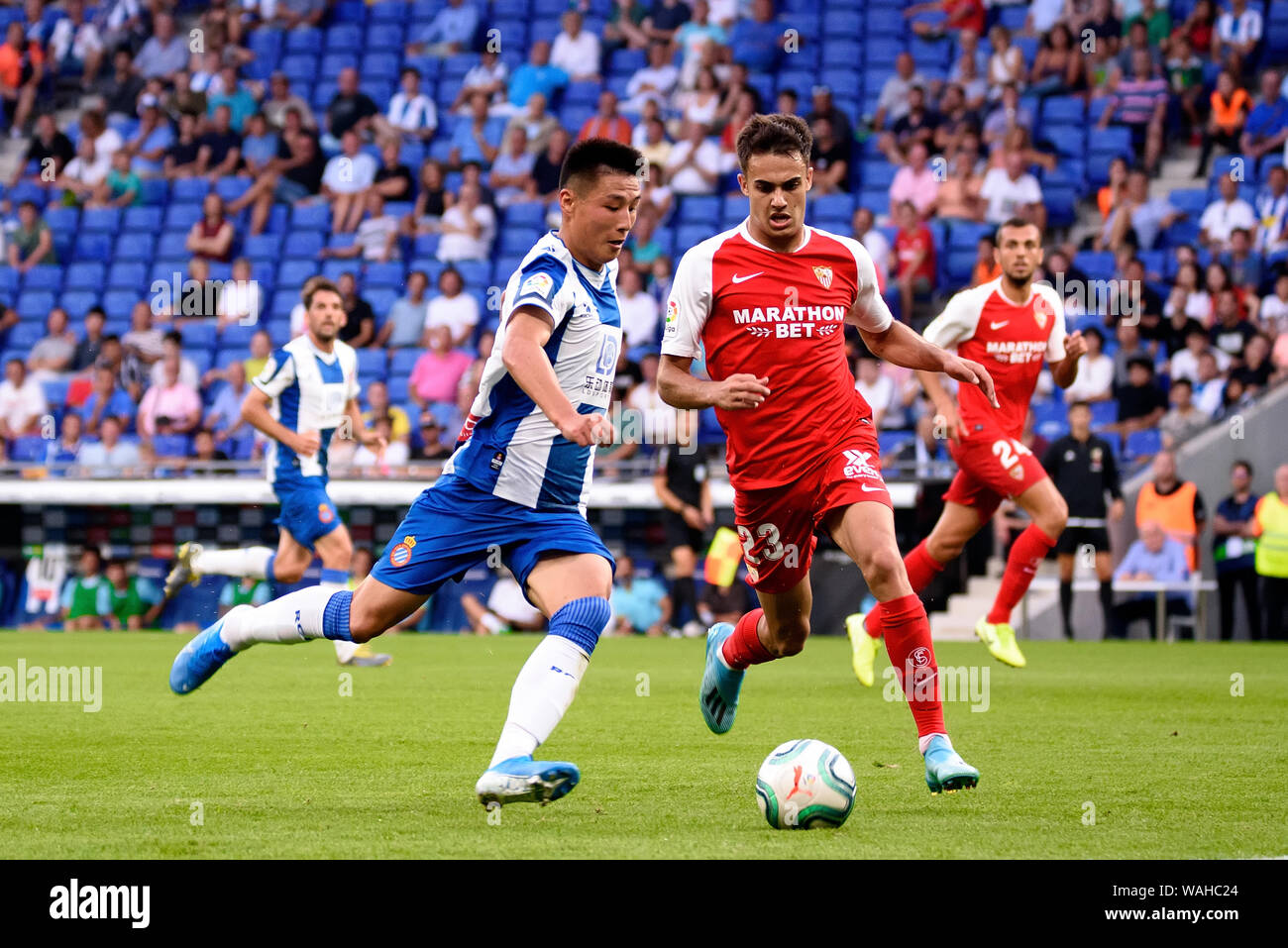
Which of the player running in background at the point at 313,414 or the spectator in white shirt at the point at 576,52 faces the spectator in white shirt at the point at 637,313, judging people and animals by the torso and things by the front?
the spectator in white shirt at the point at 576,52

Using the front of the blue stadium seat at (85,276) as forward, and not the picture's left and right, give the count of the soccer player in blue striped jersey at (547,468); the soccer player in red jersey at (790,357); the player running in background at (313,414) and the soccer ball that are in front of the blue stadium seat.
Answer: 4

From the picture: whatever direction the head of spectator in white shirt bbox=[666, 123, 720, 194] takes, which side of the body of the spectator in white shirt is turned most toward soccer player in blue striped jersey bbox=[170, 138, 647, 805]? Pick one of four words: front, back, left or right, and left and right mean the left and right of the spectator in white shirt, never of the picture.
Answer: front

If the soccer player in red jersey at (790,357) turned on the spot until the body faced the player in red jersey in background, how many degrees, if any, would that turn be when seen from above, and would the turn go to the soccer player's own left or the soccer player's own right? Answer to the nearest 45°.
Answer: approximately 180°

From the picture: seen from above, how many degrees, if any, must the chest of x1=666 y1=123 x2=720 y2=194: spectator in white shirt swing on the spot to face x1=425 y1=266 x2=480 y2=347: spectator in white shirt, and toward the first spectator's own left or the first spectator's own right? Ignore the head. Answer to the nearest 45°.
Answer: approximately 45° to the first spectator's own right

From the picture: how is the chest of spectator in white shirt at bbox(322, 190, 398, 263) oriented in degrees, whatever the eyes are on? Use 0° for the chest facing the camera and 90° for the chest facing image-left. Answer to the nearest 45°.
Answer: approximately 45°

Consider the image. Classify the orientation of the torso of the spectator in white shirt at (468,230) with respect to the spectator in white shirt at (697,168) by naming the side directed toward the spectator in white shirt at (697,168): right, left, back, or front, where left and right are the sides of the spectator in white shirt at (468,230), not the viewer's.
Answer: left

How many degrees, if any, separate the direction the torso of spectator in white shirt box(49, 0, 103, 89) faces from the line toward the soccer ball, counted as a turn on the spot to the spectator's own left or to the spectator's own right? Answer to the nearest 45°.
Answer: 0° — they already face it

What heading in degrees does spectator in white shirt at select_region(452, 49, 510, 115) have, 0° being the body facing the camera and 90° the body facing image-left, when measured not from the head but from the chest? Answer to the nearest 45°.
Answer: approximately 0°

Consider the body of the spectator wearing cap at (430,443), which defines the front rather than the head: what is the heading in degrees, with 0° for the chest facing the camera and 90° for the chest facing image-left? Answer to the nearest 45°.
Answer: approximately 0°
